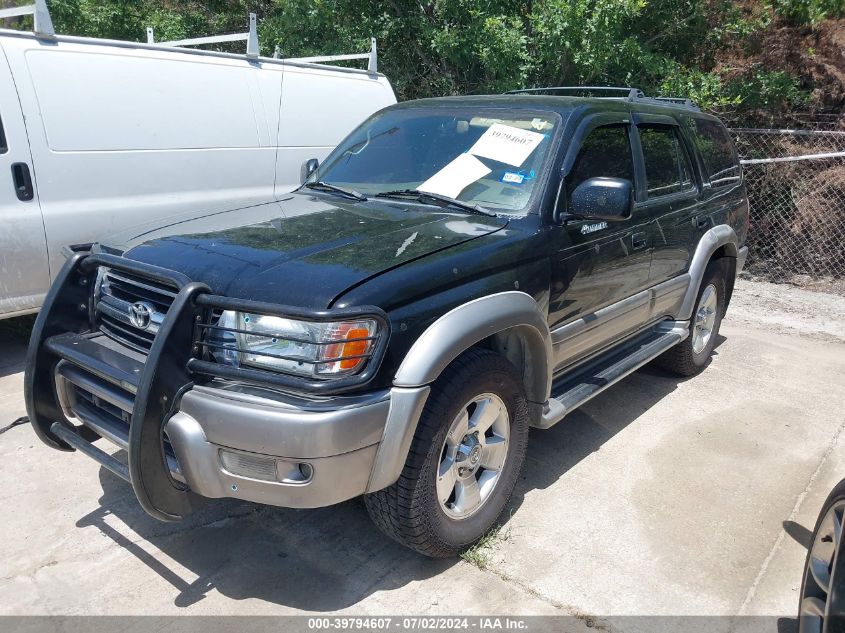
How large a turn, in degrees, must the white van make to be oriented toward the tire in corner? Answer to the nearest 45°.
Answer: approximately 90° to its left

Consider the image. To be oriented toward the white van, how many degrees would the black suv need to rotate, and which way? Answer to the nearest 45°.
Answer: approximately 90° to its right

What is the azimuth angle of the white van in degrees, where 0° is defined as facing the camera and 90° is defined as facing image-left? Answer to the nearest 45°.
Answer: approximately 45°

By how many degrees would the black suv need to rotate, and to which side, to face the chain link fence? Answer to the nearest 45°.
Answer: approximately 180°

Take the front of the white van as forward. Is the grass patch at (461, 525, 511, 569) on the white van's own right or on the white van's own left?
on the white van's own left

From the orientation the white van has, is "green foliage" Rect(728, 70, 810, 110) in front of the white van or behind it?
behind

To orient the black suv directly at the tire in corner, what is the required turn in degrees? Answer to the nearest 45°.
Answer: approximately 90° to its left

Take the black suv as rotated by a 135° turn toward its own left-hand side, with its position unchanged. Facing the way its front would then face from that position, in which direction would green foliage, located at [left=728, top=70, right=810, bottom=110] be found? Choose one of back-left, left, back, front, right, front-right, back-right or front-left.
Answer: front-left
